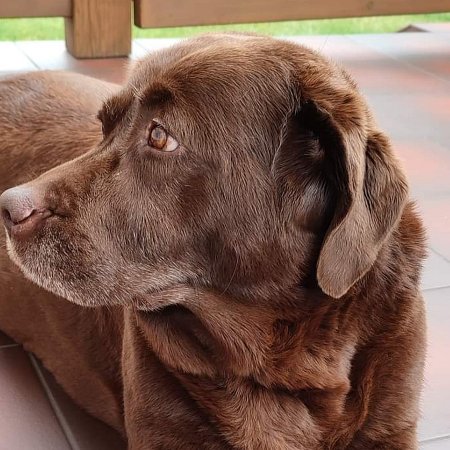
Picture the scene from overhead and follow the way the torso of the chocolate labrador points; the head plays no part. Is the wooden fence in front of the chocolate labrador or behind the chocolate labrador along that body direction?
behind

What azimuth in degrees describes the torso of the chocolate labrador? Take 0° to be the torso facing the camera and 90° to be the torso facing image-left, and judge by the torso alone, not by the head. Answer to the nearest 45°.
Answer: approximately 315°
